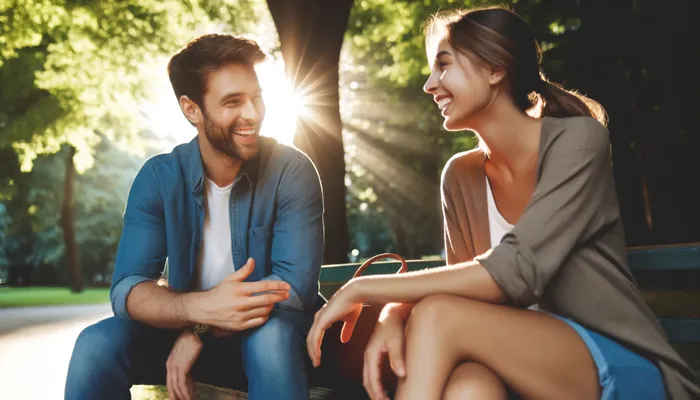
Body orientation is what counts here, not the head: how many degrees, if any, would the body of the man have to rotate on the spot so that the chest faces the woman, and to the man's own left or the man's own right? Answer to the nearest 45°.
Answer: approximately 45° to the man's own left

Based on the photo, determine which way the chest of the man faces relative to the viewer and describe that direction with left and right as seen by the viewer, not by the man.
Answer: facing the viewer

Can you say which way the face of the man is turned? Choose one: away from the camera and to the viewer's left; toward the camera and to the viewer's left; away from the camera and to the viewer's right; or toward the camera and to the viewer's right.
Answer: toward the camera and to the viewer's right

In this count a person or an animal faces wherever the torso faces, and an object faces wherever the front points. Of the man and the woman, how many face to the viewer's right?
0

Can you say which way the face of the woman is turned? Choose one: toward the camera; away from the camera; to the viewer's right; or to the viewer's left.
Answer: to the viewer's left

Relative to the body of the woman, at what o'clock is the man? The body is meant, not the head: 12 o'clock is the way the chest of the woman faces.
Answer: The man is roughly at 2 o'clock from the woman.

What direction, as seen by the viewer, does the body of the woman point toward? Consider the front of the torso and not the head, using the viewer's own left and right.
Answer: facing the viewer and to the left of the viewer

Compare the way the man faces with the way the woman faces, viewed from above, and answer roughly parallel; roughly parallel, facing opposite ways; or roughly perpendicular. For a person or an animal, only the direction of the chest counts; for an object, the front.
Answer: roughly perpendicular
